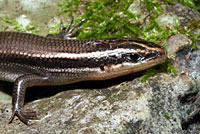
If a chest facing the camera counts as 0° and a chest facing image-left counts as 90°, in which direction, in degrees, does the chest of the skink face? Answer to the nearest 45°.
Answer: approximately 270°
